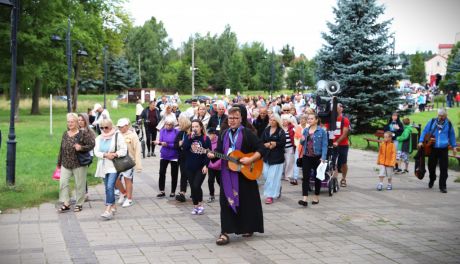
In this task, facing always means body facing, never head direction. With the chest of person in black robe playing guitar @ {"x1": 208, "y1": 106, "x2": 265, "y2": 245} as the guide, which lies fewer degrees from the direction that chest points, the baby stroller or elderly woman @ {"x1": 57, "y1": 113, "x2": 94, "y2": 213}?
the elderly woman

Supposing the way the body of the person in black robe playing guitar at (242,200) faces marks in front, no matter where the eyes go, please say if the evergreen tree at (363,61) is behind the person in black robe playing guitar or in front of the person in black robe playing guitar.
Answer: behind

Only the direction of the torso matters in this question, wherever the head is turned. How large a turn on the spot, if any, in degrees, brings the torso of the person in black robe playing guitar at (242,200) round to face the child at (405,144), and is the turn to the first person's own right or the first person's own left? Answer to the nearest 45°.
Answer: approximately 180°

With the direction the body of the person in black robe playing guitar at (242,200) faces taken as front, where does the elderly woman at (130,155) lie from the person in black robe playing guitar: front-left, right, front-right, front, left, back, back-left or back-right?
right

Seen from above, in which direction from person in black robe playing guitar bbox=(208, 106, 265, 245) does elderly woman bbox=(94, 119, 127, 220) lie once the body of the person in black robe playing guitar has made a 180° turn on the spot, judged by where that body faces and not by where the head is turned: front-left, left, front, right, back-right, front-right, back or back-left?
left

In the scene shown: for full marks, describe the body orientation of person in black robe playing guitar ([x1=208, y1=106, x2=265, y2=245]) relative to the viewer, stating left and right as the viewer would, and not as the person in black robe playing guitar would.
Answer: facing the viewer and to the left of the viewer

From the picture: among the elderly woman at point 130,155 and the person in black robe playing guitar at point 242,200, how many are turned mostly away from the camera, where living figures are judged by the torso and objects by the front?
0

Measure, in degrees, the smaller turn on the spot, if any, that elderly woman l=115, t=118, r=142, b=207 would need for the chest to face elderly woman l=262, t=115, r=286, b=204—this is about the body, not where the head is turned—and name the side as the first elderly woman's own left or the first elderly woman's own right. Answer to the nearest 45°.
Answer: approximately 135° to the first elderly woman's own left

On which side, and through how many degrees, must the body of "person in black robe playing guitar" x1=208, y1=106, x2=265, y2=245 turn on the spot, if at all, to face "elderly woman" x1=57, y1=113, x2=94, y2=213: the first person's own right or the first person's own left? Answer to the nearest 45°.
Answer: approximately 90° to the first person's own right

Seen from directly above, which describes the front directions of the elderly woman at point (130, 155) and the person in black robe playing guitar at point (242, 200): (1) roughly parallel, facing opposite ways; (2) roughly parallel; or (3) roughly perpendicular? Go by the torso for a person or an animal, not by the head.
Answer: roughly parallel
